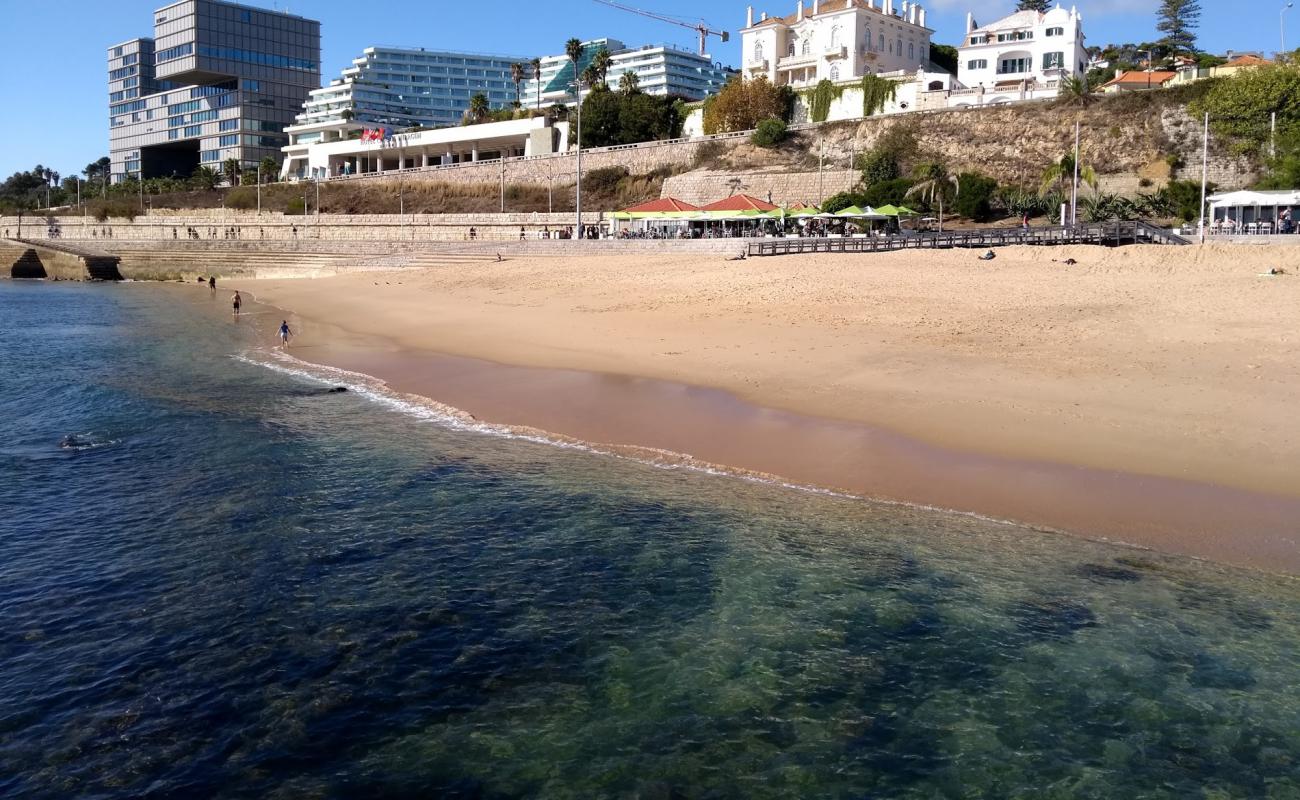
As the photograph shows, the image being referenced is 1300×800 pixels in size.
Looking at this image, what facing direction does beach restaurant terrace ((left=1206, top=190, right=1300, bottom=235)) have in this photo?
toward the camera

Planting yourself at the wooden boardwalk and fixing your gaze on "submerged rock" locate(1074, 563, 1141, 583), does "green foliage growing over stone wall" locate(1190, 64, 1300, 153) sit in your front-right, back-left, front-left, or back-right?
back-left

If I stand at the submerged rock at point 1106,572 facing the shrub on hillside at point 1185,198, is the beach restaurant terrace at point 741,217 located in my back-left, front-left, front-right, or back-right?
front-left

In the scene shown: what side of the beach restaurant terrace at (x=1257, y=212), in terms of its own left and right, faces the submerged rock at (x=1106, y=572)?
front

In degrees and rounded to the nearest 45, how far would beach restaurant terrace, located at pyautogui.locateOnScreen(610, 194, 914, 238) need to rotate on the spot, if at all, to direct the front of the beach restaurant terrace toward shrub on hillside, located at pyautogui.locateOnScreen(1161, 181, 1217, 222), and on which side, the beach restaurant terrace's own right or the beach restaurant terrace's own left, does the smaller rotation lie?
approximately 90° to the beach restaurant terrace's own left

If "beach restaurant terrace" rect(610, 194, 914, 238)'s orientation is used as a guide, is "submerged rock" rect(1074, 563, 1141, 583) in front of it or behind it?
in front

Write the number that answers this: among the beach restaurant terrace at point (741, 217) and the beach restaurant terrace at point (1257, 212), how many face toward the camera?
2

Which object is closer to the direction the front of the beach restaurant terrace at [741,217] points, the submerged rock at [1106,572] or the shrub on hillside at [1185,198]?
the submerged rock

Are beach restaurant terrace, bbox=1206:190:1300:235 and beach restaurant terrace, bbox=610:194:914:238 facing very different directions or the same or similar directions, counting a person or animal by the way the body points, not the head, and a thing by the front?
same or similar directions

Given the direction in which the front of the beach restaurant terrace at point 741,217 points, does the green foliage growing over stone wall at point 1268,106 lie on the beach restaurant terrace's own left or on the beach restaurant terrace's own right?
on the beach restaurant terrace's own left

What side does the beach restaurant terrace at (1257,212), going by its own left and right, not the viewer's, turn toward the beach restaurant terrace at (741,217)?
right

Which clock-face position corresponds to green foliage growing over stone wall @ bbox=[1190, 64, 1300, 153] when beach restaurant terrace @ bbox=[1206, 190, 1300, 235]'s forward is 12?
The green foliage growing over stone wall is roughly at 6 o'clock from the beach restaurant terrace.
